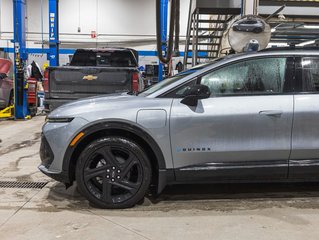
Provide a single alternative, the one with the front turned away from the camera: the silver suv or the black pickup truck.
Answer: the black pickup truck

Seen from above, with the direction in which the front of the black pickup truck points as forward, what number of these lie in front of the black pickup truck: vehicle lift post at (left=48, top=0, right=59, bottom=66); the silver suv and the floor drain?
1

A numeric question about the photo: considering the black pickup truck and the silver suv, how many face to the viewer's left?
1

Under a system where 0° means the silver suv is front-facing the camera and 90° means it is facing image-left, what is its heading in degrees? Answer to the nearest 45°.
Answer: approximately 90°

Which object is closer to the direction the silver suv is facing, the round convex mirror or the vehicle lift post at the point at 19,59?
the vehicle lift post

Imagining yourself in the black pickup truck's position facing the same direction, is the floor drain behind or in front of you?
behind

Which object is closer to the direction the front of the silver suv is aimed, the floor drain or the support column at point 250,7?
the floor drain

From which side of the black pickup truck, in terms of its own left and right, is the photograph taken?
back

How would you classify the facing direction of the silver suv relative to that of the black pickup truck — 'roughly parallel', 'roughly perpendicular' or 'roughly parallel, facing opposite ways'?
roughly perpendicular

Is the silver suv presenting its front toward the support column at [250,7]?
no

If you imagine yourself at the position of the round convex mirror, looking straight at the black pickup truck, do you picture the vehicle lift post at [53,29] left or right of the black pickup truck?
right

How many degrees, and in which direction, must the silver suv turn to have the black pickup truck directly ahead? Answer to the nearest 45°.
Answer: approximately 45° to its right

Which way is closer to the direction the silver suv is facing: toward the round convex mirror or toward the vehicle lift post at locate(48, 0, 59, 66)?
the vehicle lift post

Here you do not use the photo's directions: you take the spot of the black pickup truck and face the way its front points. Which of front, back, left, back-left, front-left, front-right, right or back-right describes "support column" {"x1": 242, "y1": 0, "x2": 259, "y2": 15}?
right

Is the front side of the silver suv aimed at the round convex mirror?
no
